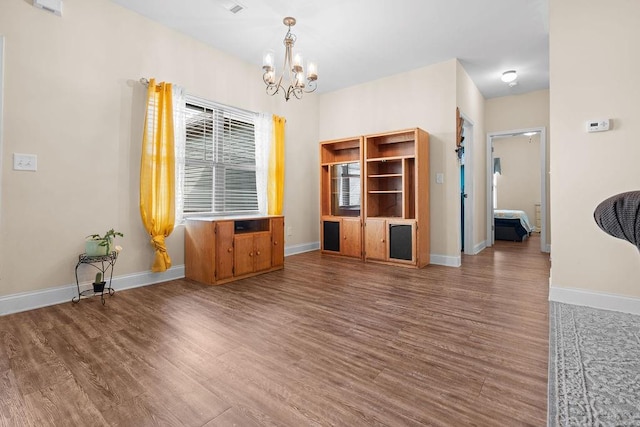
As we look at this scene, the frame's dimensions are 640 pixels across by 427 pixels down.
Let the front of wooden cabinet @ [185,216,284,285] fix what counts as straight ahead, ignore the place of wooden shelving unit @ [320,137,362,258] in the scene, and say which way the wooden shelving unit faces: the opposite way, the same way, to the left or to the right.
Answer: to the right

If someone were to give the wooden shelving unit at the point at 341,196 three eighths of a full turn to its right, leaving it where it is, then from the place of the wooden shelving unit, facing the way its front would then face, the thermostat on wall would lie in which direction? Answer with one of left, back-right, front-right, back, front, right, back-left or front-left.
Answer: back-right

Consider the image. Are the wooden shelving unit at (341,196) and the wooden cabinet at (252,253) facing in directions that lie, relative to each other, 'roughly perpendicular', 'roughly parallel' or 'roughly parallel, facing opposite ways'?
roughly perpendicular

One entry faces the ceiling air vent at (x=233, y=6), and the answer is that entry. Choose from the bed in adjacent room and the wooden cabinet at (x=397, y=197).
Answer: the wooden cabinet
